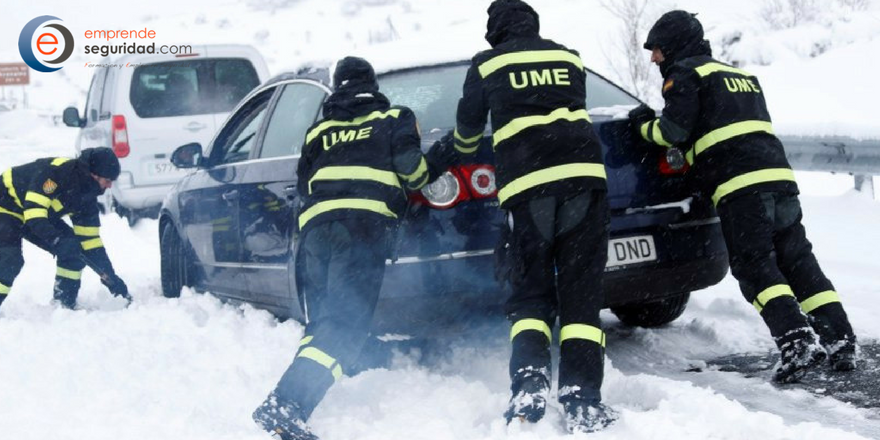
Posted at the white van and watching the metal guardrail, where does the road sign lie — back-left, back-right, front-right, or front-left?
back-left

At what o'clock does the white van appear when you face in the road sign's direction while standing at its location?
The white van is roughly at 12 o'clock from the road sign.

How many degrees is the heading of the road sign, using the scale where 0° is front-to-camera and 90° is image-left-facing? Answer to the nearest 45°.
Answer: approximately 0°
